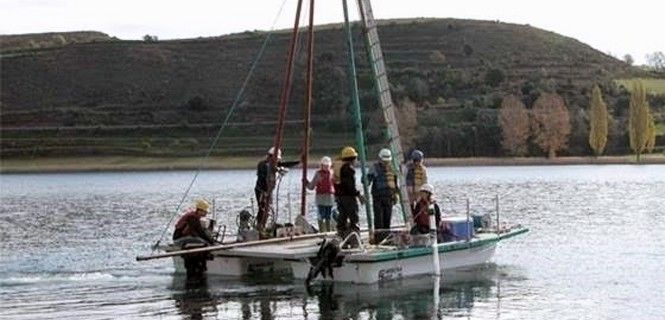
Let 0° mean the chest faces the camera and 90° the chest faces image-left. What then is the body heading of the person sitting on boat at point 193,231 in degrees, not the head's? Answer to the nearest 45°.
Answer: approximately 270°

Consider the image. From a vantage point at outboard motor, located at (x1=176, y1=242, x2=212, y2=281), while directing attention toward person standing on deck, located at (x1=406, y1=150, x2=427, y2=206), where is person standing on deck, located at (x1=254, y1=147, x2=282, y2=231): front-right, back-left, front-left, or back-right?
front-left

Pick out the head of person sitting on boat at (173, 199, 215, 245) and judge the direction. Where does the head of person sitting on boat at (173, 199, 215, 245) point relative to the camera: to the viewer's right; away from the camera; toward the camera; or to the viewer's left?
to the viewer's right

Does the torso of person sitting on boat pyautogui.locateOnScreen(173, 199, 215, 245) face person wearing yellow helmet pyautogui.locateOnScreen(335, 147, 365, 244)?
yes

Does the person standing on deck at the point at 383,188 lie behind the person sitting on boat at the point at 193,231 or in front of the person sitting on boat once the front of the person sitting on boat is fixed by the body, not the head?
in front

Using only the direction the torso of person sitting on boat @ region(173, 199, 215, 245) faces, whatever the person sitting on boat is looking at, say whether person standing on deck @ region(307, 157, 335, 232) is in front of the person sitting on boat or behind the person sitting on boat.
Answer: in front

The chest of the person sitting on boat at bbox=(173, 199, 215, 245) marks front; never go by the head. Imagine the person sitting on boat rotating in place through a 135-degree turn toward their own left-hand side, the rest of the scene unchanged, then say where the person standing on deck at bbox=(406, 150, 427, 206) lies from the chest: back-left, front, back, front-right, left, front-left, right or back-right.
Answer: back-right

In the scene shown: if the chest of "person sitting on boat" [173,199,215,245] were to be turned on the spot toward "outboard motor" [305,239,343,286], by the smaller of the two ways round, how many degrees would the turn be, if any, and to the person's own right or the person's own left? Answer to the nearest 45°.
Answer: approximately 45° to the person's own right

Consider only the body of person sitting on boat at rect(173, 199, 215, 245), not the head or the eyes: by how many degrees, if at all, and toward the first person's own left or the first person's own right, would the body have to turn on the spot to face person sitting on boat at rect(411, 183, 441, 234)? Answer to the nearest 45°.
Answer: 0° — they already face them

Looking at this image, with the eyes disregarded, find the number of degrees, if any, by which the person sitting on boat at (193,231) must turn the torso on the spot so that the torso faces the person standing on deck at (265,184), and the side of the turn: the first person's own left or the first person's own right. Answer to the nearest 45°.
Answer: approximately 45° to the first person's own left
